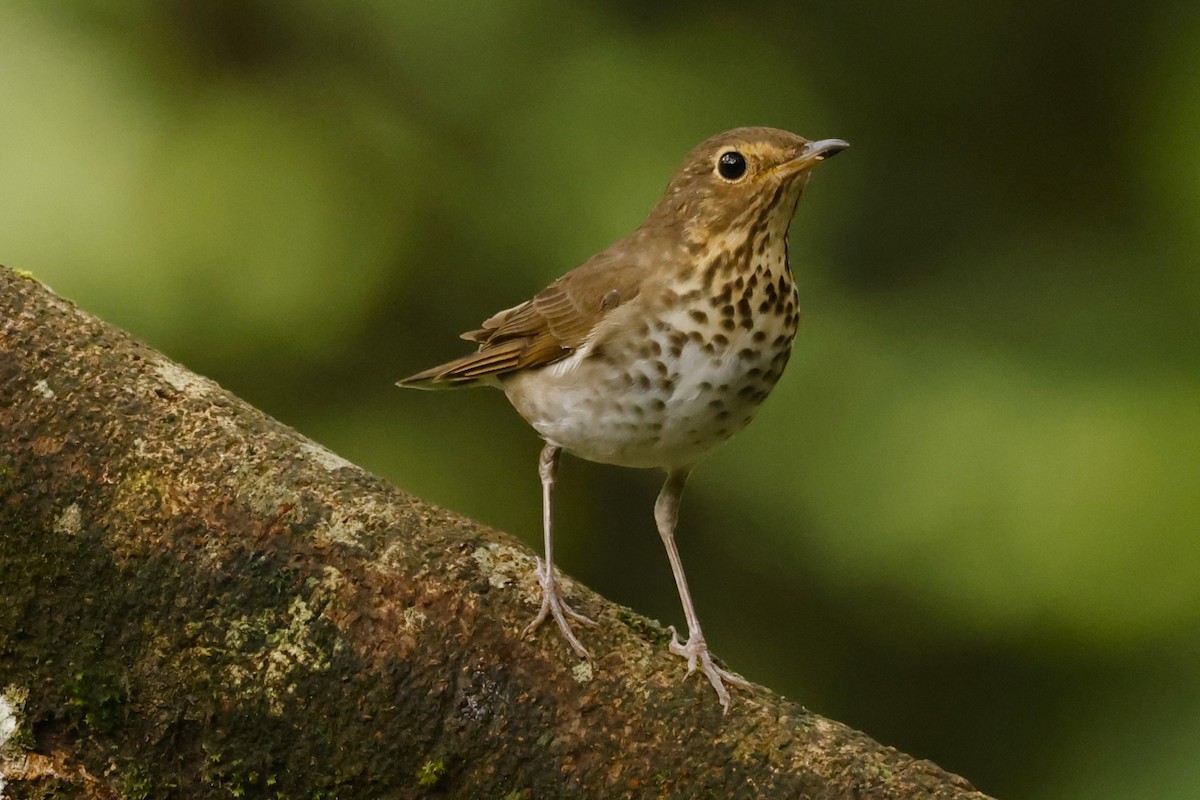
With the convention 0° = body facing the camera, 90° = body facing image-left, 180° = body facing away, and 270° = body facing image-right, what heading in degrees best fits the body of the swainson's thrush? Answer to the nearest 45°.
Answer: approximately 315°
